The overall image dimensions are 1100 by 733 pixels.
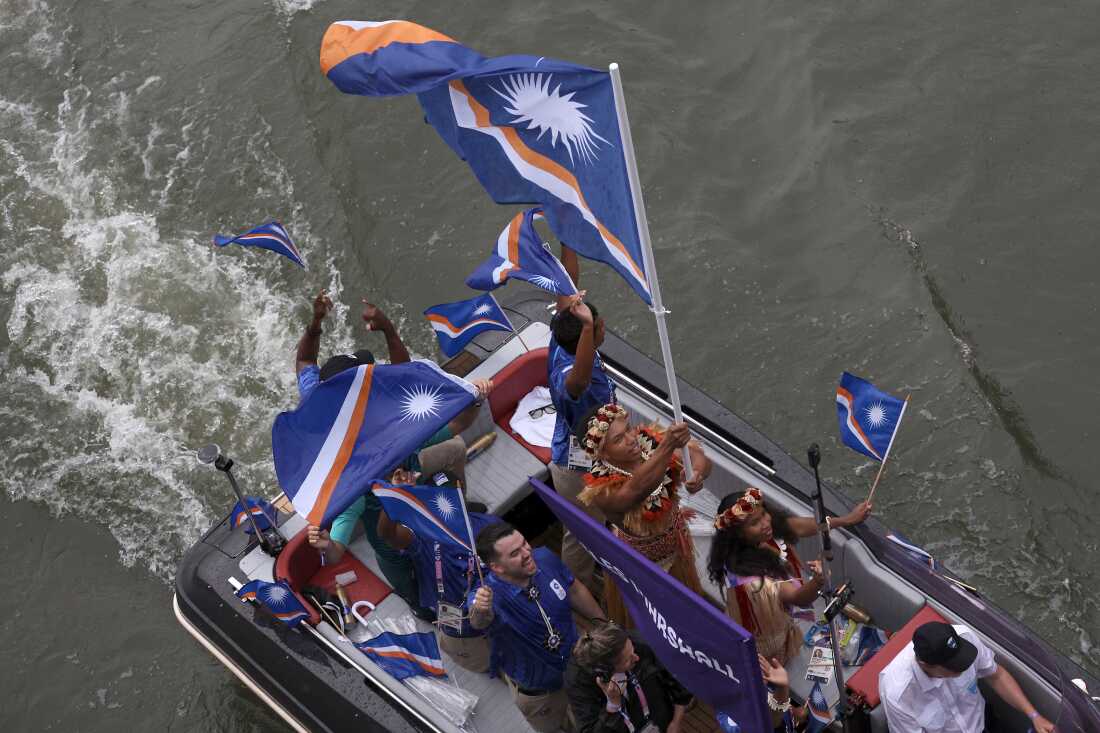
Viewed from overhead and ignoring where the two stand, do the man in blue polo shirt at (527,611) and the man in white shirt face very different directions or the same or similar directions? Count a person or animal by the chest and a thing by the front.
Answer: same or similar directions

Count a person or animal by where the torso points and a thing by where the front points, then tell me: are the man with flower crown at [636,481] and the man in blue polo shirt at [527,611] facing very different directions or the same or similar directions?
same or similar directions

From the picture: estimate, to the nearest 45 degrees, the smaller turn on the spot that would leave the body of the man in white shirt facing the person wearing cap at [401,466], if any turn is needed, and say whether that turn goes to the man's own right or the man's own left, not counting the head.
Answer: approximately 135° to the man's own right

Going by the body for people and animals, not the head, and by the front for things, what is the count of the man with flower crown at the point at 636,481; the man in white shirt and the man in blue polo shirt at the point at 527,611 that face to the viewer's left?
0

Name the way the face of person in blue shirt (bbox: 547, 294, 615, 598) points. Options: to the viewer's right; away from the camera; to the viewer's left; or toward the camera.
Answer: away from the camera

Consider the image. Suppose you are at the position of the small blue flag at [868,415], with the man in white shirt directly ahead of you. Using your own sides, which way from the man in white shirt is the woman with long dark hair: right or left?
right

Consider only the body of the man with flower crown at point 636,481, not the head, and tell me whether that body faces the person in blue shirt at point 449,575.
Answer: no

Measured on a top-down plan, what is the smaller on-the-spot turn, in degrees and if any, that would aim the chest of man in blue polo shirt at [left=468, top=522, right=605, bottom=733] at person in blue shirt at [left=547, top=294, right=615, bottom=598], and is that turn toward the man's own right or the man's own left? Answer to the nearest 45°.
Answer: approximately 135° to the man's own left

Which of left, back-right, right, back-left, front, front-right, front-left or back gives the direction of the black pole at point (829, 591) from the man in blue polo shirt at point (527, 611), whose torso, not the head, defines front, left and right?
front-left

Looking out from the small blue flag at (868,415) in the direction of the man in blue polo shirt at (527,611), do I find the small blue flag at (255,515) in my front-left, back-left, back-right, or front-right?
front-right

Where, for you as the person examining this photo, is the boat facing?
facing the viewer and to the right of the viewer

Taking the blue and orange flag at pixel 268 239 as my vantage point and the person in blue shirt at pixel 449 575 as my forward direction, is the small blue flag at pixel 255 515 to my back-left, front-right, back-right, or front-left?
front-right

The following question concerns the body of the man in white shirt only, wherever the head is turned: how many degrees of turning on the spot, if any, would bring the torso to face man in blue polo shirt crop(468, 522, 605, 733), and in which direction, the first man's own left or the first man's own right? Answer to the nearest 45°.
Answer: approximately 135° to the first man's own right

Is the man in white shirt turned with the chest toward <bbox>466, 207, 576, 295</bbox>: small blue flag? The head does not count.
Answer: no

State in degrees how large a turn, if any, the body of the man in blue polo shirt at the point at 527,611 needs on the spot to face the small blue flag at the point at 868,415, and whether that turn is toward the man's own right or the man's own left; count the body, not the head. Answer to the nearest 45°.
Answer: approximately 90° to the man's own left
